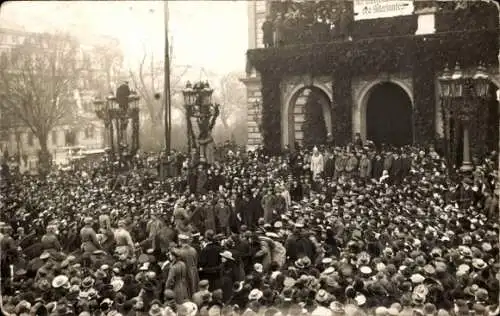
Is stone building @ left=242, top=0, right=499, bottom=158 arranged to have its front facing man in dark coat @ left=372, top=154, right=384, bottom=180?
yes

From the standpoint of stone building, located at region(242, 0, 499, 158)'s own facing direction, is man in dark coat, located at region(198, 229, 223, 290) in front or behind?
in front

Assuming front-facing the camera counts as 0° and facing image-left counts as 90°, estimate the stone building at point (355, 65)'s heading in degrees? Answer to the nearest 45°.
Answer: approximately 0°

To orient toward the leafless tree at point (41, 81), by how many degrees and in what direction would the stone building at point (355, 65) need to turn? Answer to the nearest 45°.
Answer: approximately 45° to its right

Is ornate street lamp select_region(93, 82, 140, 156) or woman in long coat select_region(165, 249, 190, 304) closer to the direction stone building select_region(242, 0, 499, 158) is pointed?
the woman in long coat

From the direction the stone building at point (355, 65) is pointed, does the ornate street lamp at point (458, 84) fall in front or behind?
in front

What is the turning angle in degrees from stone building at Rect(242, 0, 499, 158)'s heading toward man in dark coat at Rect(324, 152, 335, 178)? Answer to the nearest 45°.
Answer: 0° — it already faces them

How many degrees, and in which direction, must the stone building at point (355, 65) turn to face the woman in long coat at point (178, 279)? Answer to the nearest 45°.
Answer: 0° — it already faces them

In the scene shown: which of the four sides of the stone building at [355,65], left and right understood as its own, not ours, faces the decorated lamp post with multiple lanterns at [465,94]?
front
